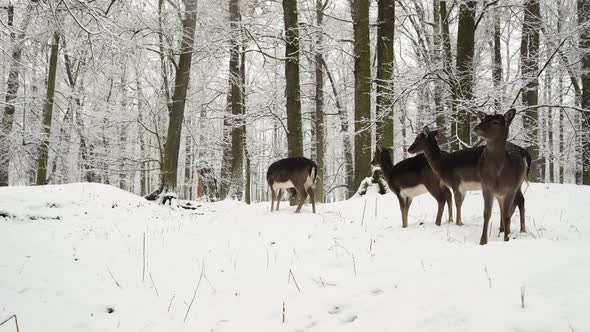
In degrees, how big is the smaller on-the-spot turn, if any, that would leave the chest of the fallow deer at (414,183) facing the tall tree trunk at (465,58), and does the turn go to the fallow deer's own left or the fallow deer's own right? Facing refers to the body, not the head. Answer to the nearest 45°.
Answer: approximately 90° to the fallow deer's own right

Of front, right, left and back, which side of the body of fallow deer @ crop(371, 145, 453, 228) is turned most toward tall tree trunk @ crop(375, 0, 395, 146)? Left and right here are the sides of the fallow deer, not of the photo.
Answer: right

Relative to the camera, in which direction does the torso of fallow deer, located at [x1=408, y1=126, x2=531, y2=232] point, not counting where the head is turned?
to the viewer's left

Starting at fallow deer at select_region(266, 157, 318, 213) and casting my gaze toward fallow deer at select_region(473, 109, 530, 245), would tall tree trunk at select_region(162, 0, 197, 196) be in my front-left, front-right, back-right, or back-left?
back-right

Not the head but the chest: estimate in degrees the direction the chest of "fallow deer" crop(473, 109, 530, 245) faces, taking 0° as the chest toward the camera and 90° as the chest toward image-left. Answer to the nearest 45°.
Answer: approximately 45°

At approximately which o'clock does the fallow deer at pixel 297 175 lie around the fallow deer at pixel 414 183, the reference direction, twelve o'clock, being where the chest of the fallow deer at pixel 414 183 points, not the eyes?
the fallow deer at pixel 297 175 is roughly at 1 o'clock from the fallow deer at pixel 414 183.

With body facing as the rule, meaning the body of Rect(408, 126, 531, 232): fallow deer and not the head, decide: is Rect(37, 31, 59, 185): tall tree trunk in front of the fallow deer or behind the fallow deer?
in front

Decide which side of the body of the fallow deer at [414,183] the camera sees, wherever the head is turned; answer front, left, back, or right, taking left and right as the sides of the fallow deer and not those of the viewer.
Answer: left

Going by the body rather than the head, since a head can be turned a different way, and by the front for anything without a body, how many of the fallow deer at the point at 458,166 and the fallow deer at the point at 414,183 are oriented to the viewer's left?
2
